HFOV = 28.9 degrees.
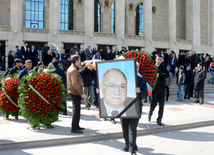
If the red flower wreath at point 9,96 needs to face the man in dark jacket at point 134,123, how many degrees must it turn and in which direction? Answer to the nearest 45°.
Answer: approximately 45° to its left

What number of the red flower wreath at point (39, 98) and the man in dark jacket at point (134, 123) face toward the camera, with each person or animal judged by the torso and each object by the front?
2

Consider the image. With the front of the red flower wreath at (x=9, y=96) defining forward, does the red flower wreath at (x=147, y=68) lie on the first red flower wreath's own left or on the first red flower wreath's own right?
on the first red flower wreath's own left

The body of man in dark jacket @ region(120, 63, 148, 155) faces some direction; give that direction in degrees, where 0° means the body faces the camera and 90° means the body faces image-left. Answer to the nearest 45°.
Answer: approximately 0°

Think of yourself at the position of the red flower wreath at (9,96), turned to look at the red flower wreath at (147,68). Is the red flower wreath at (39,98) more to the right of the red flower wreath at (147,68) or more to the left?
right

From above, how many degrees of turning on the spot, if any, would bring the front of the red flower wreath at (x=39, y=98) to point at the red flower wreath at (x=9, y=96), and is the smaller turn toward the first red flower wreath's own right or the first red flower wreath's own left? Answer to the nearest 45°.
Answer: approximately 135° to the first red flower wreath's own right

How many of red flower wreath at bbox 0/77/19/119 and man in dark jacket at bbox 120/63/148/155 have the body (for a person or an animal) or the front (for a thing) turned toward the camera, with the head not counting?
2

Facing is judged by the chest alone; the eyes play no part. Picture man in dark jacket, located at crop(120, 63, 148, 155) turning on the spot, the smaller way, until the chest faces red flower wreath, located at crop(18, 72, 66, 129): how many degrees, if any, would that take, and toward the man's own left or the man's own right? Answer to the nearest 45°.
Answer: approximately 135° to the man's own right
